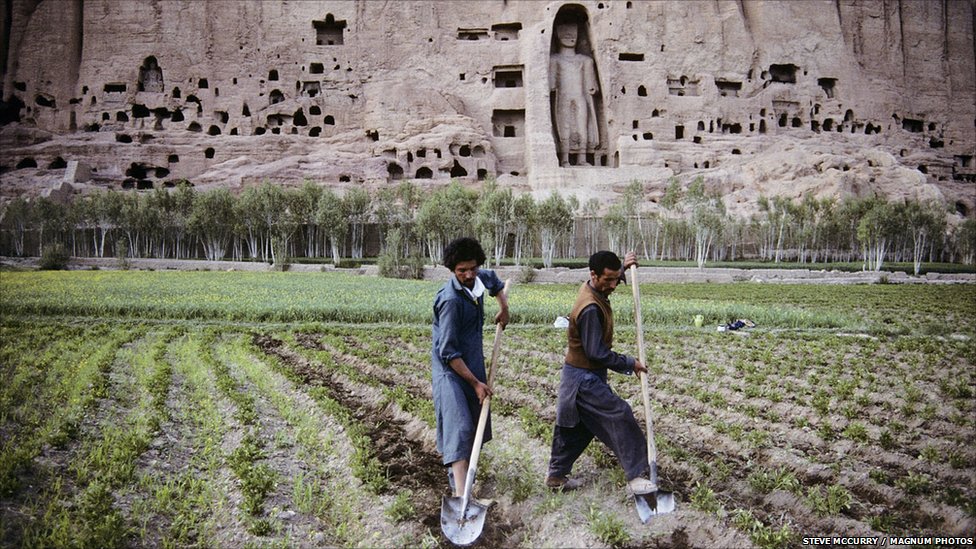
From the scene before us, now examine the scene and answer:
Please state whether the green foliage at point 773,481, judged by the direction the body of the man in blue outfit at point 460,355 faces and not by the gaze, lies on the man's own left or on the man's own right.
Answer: on the man's own left

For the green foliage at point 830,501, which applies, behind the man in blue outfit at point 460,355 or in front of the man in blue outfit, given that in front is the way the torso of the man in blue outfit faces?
in front

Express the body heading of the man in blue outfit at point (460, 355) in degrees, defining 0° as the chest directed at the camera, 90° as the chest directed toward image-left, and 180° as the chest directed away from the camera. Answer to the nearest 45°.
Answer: approximately 315°

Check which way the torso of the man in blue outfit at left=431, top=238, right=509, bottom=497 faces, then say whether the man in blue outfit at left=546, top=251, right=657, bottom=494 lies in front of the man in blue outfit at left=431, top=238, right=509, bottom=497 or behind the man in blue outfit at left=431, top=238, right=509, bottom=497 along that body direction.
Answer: in front

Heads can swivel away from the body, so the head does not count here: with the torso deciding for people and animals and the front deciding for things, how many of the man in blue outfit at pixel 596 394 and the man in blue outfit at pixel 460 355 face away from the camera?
0

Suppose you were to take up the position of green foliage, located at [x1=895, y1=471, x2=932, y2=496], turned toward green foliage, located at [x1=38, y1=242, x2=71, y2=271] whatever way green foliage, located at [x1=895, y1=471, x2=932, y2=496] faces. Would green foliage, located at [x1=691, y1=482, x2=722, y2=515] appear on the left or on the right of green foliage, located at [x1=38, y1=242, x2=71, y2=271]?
left
